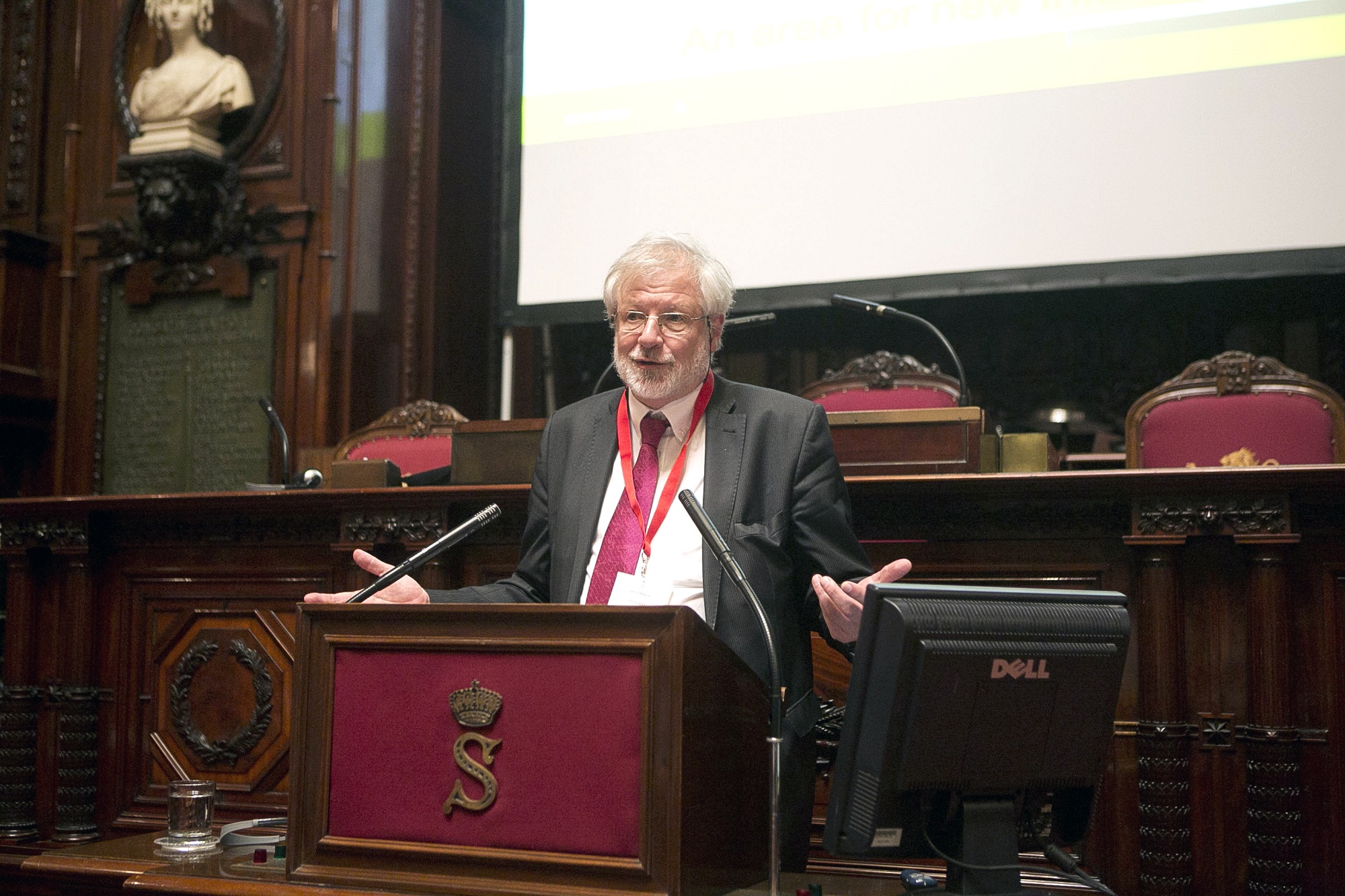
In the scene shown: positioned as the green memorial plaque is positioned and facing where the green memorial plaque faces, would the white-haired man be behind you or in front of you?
in front

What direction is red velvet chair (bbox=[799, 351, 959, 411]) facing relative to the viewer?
toward the camera

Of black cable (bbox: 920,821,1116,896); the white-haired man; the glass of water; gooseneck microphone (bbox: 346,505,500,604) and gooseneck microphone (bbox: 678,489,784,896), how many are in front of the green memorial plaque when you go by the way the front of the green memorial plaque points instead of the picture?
5

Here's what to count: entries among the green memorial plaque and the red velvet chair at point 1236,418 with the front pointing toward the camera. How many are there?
2

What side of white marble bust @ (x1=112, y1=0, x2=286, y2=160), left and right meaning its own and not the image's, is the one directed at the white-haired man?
front

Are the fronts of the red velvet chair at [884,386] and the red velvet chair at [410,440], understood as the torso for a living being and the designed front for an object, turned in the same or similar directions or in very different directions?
same or similar directions

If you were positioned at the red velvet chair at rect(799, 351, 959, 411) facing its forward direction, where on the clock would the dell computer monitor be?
The dell computer monitor is roughly at 12 o'clock from the red velvet chair.

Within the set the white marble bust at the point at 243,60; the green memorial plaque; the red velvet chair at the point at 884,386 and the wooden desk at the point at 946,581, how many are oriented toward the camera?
4

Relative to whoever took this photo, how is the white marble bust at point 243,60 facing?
facing the viewer

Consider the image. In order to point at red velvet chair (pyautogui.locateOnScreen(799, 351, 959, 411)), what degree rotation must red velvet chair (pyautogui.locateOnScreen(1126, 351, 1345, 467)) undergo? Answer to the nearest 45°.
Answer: approximately 90° to its right

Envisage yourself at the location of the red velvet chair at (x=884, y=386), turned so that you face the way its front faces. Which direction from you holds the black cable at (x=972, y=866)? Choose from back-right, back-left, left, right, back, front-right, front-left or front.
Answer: front

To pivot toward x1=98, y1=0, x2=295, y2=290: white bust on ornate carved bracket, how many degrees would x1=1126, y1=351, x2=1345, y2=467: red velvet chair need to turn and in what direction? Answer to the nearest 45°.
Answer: approximately 90° to its right

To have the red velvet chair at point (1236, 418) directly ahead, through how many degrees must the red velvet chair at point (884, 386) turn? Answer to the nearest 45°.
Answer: approximately 45° to its left

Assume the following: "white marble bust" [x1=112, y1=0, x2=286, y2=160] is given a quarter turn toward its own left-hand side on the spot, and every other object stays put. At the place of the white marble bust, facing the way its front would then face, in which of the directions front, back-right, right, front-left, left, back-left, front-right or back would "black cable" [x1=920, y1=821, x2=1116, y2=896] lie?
right

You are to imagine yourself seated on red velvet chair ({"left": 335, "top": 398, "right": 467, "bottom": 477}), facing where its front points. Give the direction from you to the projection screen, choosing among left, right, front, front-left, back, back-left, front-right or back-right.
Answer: left

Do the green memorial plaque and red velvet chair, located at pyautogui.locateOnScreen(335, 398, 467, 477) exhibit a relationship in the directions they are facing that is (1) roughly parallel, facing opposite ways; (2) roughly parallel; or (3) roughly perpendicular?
roughly parallel

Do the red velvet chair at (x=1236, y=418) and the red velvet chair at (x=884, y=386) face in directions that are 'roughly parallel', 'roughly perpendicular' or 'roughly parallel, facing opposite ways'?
roughly parallel
